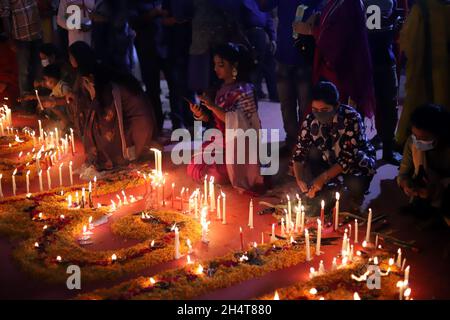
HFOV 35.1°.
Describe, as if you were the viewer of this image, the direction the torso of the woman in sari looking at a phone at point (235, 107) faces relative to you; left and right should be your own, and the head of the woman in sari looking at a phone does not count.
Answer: facing to the left of the viewer

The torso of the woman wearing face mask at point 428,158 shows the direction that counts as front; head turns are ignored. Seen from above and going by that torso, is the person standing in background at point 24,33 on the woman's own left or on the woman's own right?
on the woman's own right

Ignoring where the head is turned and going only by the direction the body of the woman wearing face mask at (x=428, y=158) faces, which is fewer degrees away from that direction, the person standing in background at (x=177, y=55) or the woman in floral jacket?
the woman in floral jacket

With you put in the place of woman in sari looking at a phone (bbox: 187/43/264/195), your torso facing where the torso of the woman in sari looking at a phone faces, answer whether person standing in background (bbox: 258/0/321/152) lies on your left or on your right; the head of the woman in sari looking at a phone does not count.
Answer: on your right

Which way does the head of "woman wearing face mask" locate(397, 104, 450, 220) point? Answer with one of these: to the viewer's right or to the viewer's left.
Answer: to the viewer's left

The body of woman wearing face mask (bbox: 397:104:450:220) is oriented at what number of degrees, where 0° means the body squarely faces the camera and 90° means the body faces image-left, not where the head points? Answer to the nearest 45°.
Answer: approximately 45°
